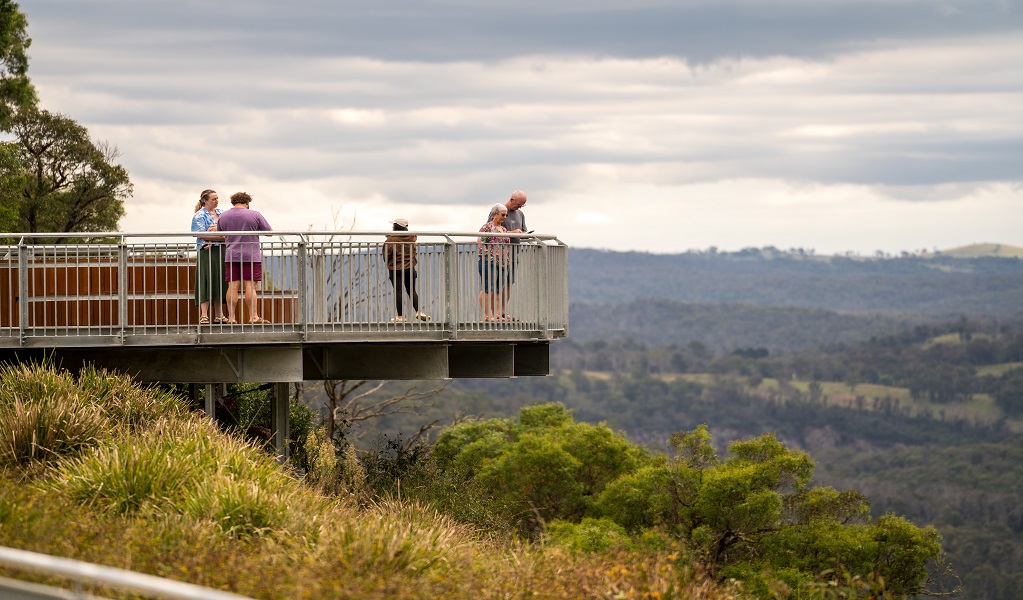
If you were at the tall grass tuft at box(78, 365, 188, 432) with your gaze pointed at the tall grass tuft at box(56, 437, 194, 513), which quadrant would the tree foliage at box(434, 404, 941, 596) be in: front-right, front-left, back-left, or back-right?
back-left

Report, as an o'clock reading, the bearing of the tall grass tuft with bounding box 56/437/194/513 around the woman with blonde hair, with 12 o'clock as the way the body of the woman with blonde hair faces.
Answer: The tall grass tuft is roughly at 2 o'clock from the woman with blonde hair.

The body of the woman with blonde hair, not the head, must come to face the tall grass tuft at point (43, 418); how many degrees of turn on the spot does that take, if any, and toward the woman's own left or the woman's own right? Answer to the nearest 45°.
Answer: approximately 90° to the woman's own right

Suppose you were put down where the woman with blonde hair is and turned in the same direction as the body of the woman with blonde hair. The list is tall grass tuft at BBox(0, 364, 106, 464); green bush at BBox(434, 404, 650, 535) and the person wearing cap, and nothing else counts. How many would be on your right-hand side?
1

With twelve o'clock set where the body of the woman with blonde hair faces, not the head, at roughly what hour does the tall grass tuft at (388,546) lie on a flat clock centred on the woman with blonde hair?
The tall grass tuft is roughly at 1 o'clock from the woman with blonde hair.

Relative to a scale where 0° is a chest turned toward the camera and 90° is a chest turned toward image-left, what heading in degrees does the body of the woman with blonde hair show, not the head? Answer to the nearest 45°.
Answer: approximately 315°

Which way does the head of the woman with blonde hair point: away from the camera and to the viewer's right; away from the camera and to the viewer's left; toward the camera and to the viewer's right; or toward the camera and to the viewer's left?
toward the camera and to the viewer's right

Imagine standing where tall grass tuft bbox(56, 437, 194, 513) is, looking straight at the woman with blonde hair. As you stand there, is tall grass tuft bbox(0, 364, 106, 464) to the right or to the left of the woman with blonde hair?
left
